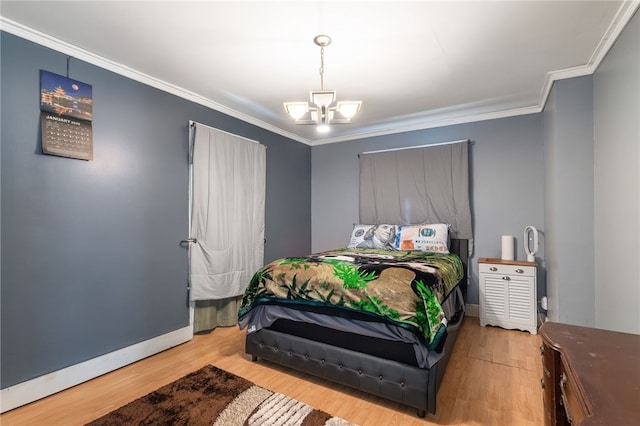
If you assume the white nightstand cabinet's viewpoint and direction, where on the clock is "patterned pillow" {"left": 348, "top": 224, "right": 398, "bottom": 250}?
The patterned pillow is roughly at 3 o'clock from the white nightstand cabinet.

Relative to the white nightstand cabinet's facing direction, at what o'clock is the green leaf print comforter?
The green leaf print comforter is roughly at 1 o'clock from the white nightstand cabinet.

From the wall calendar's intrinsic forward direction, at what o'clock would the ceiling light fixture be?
The ceiling light fixture is roughly at 12 o'clock from the wall calendar.

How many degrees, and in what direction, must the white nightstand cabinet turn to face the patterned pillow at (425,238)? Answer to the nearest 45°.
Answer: approximately 90° to its right

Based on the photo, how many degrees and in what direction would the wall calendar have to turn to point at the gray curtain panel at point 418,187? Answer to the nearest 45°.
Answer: approximately 45° to its left

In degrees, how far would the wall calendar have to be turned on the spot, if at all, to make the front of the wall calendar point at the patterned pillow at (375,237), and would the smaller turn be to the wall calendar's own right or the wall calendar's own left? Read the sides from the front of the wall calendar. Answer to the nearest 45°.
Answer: approximately 45° to the wall calendar's own left

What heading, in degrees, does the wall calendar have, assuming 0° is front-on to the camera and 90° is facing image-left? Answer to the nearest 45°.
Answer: approximately 315°

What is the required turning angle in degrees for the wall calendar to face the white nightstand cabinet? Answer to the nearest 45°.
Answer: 0° — it already faces it
